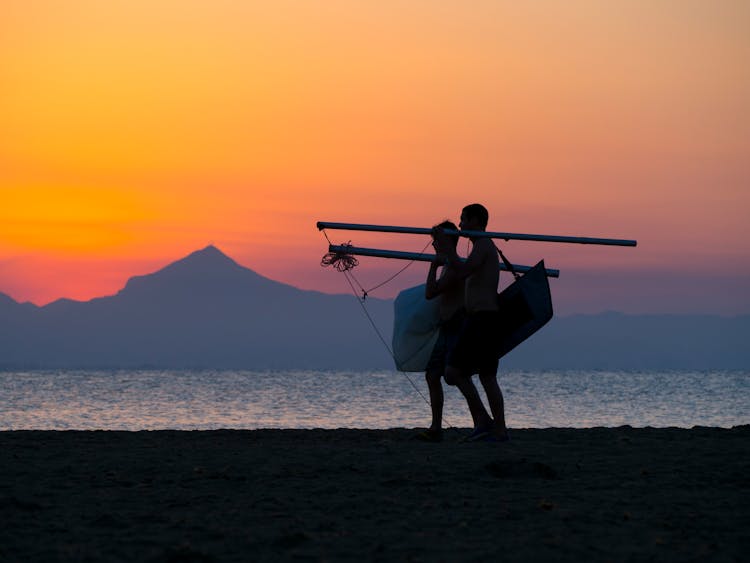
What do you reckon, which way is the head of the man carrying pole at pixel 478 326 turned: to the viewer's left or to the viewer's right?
to the viewer's left

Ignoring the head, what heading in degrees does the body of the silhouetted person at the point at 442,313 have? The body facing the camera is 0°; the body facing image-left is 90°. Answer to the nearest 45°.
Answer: approximately 90°

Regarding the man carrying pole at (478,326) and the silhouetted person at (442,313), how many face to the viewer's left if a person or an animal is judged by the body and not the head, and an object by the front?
2

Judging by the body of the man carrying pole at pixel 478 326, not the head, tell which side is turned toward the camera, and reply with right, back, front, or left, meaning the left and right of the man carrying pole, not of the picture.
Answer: left
